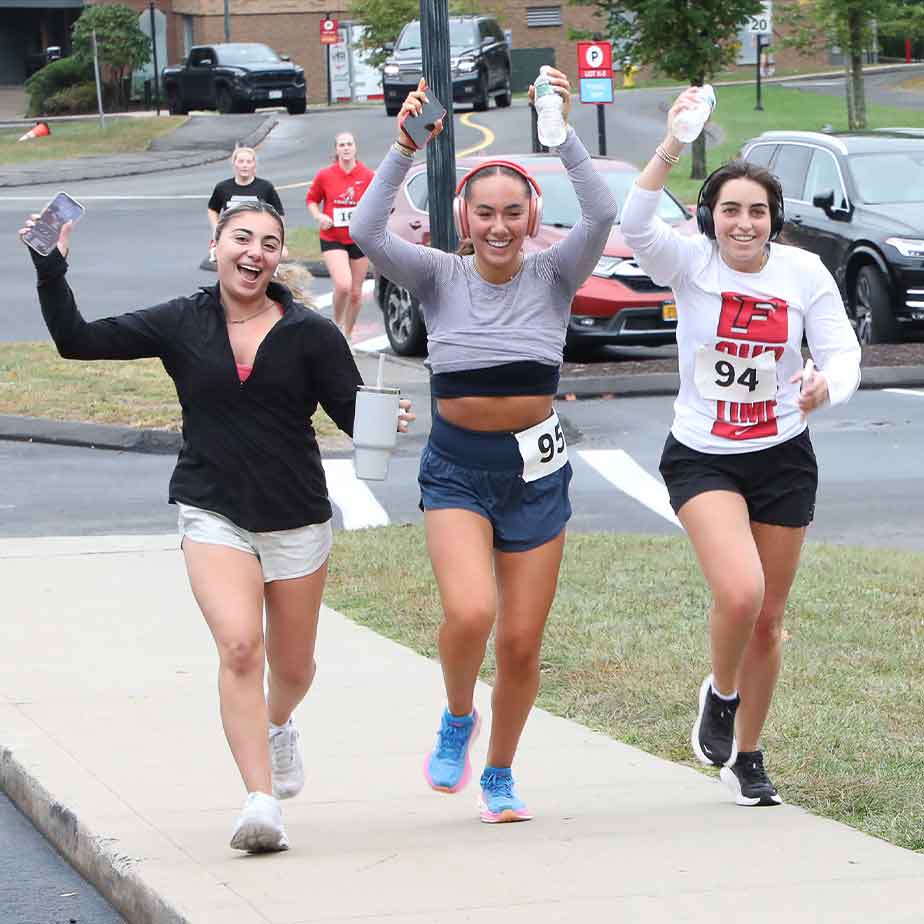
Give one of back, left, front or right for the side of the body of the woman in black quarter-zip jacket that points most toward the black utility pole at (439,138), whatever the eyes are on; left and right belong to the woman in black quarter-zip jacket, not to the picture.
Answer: back

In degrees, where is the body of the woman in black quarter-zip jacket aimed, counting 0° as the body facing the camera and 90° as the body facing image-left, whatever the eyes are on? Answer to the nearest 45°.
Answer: approximately 0°

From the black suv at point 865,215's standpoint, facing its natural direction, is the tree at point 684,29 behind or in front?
behind

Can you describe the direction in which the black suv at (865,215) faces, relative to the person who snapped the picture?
facing the viewer and to the right of the viewer

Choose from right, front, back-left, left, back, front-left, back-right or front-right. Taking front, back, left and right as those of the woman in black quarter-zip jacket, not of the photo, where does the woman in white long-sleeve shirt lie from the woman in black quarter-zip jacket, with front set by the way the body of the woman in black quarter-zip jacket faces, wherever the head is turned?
left

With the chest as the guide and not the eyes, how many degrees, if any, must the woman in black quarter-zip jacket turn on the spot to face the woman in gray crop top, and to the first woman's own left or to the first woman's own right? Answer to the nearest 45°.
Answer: approximately 90° to the first woman's own left

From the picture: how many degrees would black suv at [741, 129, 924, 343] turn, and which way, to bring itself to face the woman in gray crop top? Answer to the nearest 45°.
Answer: approximately 45° to its right

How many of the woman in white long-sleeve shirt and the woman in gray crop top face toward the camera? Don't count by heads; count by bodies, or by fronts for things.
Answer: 2

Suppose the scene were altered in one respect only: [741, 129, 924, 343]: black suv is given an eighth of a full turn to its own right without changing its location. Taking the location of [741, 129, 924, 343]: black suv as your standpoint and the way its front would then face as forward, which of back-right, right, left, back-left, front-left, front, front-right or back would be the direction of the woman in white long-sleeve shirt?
front

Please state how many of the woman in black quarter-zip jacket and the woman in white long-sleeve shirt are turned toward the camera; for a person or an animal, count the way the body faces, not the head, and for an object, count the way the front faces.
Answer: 2

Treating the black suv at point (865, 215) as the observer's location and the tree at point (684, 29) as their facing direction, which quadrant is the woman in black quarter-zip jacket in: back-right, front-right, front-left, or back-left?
back-left

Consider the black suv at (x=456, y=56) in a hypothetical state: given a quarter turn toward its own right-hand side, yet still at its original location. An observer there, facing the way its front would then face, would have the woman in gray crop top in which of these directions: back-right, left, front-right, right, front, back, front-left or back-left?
back-left

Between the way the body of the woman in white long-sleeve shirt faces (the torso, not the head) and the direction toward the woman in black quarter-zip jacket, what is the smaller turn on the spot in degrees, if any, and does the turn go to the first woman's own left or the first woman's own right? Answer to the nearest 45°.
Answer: approximately 90° to the first woman's own right

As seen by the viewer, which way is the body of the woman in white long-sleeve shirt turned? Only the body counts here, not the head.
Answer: toward the camera
